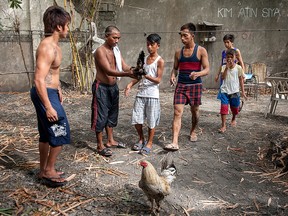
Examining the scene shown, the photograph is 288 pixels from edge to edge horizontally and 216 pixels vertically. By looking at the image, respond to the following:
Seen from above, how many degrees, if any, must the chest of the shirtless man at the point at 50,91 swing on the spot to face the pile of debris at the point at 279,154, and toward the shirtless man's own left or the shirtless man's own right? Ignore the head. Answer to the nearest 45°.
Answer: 0° — they already face it

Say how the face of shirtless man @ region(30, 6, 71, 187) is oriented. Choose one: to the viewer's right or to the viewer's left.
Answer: to the viewer's right

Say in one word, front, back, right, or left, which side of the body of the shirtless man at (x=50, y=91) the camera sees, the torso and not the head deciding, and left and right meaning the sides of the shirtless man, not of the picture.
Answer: right

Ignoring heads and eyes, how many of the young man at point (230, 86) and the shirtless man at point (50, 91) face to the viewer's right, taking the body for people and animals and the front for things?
1

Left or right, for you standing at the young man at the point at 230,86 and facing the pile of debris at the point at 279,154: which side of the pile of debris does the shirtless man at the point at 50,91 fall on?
right

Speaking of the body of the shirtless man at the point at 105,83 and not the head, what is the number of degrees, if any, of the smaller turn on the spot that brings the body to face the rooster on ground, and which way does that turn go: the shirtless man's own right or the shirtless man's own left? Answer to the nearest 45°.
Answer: approximately 45° to the shirtless man's own right

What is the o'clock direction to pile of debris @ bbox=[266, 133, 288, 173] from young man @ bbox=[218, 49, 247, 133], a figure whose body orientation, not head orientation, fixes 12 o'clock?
The pile of debris is roughly at 11 o'clock from the young man.
